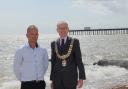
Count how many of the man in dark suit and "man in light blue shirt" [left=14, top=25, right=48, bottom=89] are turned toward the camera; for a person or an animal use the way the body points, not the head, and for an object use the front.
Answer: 2

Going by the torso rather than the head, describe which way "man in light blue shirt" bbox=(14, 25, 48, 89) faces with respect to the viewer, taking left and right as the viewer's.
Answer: facing the viewer

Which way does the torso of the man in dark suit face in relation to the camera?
toward the camera

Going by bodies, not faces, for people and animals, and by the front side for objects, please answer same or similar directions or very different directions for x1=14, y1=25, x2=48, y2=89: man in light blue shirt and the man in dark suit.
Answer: same or similar directions

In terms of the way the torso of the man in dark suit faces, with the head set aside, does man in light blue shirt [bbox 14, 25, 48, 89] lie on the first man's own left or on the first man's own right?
on the first man's own right

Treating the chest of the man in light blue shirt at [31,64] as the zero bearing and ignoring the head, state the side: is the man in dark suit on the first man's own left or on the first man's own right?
on the first man's own left
